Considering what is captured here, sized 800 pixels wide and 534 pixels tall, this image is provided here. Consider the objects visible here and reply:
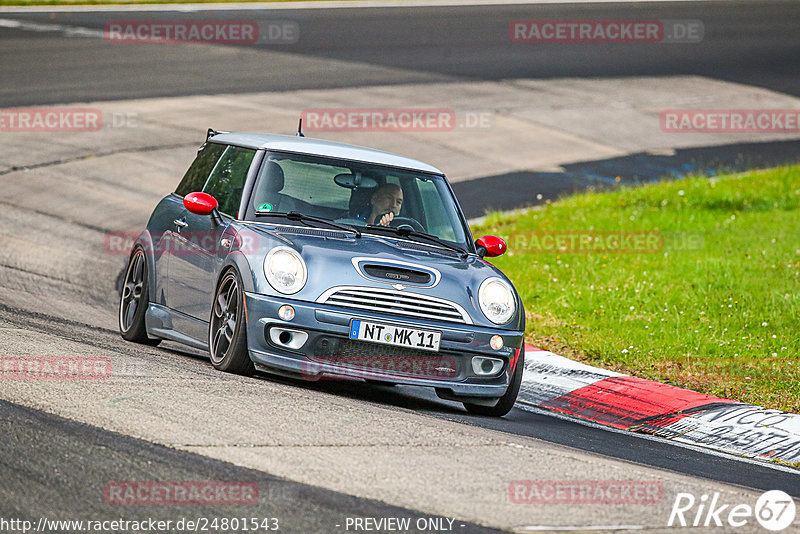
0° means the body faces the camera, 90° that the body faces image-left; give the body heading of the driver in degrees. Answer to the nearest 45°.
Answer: approximately 315°

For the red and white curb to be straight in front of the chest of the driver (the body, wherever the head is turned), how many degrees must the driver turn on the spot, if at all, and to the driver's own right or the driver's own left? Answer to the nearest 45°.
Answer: approximately 45° to the driver's own left
